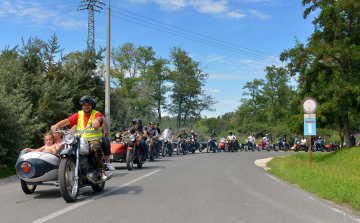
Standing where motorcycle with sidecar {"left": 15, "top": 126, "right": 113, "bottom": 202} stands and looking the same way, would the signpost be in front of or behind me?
behind

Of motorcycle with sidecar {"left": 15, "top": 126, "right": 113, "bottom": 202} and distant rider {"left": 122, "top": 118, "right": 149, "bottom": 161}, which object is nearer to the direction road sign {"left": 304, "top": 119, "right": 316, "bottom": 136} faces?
the motorcycle with sidecar

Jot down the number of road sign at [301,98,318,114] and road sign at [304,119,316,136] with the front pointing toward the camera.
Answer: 2

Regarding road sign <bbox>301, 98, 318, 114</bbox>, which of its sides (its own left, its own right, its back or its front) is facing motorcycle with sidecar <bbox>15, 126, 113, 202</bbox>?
front

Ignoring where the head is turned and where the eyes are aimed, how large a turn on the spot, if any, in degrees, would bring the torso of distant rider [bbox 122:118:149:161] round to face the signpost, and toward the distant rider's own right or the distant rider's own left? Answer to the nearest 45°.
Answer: approximately 135° to the distant rider's own left

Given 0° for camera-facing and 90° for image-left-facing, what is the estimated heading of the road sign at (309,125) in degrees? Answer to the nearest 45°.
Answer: approximately 0°

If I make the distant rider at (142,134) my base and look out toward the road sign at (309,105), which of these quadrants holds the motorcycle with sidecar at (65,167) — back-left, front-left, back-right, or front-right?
back-right
